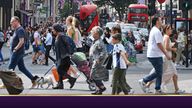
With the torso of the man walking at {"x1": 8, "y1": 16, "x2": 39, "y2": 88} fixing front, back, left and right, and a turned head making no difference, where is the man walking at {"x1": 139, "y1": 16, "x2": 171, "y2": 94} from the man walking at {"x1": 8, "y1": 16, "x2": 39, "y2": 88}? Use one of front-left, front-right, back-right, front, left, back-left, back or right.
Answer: back-left

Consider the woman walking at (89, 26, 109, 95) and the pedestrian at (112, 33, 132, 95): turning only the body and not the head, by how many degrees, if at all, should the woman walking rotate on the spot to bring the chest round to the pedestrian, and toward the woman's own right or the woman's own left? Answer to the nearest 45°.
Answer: approximately 135° to the woman's own left

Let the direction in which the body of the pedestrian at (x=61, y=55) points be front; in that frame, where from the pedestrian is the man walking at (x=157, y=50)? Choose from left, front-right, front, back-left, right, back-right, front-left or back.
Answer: back-left

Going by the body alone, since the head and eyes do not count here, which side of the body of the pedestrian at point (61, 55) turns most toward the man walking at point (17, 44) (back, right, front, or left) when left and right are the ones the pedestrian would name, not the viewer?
front

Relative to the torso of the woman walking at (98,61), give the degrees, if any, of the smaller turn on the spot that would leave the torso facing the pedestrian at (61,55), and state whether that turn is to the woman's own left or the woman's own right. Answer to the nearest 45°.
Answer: approximately 45° to the woman's own right

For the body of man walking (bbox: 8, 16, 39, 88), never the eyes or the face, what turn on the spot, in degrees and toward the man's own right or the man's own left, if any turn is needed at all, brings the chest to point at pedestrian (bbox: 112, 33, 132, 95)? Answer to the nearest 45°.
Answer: approximately 135° to the man's own left

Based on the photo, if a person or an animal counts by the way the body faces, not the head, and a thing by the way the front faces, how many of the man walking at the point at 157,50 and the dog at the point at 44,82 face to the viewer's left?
1

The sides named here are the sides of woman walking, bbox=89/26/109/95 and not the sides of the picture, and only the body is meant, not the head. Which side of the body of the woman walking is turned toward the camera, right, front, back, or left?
left
